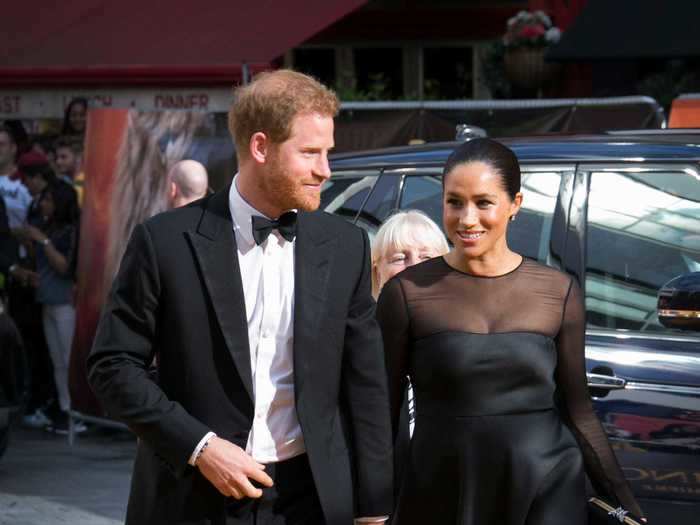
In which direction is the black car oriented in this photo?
to the viewer's right

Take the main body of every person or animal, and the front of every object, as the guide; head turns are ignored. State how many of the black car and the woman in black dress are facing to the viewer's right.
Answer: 1

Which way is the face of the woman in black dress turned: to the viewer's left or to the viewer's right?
to the viewer's left

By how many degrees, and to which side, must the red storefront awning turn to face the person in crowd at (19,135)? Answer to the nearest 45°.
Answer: approximately 45° to its right

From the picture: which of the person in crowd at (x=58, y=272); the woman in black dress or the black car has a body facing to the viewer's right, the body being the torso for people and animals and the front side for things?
the black car

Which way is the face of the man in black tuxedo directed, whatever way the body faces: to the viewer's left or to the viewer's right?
to the viewer's right

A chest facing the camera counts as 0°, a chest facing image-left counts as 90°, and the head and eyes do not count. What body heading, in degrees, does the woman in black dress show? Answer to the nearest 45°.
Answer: approximately 0°

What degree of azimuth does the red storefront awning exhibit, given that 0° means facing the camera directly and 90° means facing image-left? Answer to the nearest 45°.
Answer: approximately 0°
